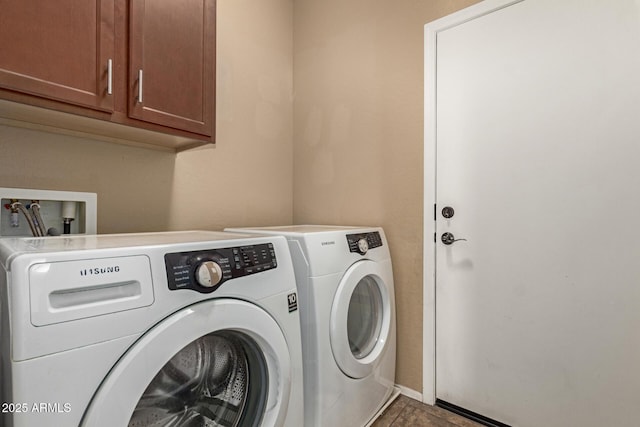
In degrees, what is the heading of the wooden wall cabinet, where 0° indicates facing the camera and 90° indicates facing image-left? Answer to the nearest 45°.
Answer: approximately 315°

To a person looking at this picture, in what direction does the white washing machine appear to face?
facing the viewer and to the right of the viewer

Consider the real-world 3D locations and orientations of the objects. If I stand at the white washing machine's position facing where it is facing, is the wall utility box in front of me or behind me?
behind

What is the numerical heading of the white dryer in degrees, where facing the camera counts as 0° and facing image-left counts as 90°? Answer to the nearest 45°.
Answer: approximately 315°

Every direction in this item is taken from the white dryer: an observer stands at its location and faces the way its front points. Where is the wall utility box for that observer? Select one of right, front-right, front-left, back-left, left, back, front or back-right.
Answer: back-right

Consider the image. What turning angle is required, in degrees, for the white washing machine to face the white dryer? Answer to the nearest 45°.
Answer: approximately 90° to its left
